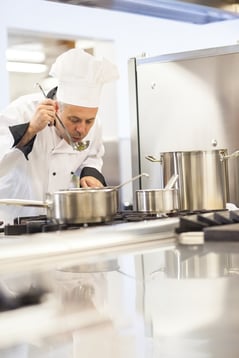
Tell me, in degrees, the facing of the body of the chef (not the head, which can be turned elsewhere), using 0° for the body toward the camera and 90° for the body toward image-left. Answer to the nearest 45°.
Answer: approximately 315°
